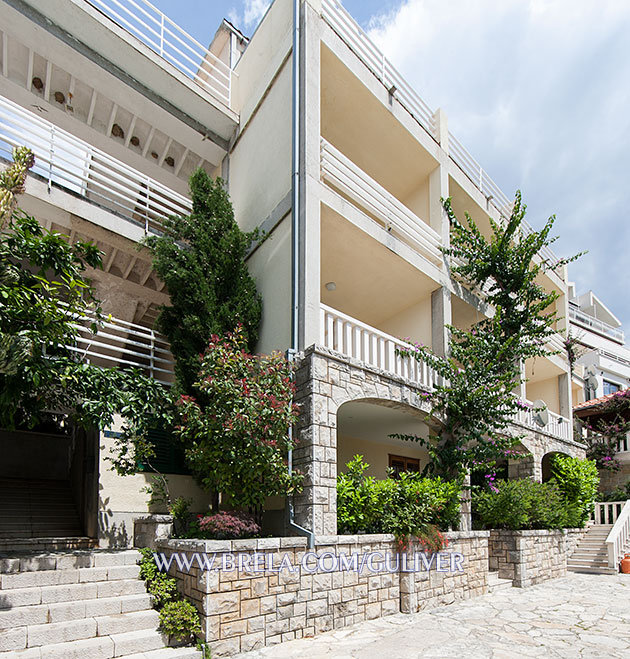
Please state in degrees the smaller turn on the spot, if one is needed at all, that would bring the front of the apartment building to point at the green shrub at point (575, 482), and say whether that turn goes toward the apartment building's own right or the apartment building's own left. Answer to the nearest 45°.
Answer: approximately 90° to the apartment building's own left

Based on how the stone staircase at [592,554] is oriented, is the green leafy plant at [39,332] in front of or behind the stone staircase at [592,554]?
in front

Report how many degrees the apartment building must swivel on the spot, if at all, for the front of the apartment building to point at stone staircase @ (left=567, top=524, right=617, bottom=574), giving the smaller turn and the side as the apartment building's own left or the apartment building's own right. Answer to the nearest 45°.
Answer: approximately 90° to the apartment building's own left

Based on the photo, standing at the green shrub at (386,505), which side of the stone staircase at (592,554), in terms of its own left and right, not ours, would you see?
front

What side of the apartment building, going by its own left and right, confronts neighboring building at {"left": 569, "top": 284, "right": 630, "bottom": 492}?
left

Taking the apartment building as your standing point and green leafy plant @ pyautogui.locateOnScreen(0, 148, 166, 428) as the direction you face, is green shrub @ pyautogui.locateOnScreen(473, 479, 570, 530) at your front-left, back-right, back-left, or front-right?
back-left

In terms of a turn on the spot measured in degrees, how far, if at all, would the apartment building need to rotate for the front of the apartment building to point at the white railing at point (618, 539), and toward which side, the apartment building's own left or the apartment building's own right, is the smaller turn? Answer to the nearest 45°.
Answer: approximately 90° to the apartment building's own left
